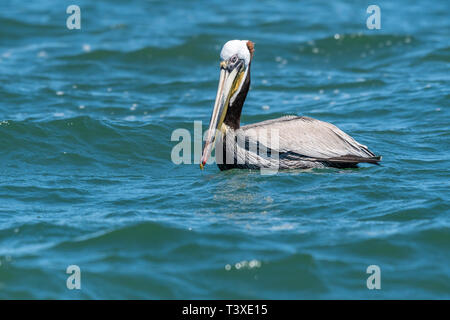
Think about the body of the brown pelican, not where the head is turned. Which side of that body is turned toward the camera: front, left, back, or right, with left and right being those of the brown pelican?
left
